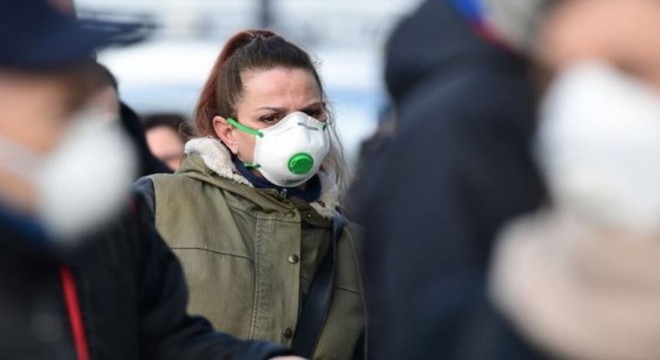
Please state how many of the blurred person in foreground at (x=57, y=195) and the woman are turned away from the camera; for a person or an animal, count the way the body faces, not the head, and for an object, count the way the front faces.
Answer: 0

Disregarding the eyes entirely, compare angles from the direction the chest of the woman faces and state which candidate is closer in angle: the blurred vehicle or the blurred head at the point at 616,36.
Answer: the blurred head

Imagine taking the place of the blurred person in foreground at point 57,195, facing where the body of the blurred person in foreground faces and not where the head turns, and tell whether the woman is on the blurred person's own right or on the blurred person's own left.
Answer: on the blurred person's own left

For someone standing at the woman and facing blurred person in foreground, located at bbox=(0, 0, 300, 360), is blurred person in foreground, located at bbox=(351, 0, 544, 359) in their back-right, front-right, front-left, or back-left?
front-left

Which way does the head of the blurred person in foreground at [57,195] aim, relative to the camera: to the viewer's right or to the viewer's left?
to the viewer's right

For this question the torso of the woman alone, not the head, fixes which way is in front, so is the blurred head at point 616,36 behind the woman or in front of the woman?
in front

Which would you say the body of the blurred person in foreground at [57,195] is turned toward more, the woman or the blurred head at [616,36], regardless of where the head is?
the blurred head

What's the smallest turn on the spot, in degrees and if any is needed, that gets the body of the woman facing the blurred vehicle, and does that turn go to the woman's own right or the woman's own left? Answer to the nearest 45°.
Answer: approximately 135° to the woman's own left

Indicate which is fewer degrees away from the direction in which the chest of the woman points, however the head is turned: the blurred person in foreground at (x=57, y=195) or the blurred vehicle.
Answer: the blurred person in foreground

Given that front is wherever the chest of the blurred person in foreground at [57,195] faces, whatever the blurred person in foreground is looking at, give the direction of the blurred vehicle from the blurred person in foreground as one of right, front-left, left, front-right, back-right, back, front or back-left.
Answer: back-left

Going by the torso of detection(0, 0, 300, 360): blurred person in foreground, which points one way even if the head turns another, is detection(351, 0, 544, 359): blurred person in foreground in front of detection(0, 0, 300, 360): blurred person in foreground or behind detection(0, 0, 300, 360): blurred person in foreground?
in front

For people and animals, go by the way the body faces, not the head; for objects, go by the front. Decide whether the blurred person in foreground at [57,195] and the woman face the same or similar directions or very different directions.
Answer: same or similar directions

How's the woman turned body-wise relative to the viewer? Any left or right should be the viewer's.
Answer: facing the viewer and to the right of the viewer

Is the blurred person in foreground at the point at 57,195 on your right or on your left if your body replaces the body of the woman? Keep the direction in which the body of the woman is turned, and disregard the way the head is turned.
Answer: on your right
